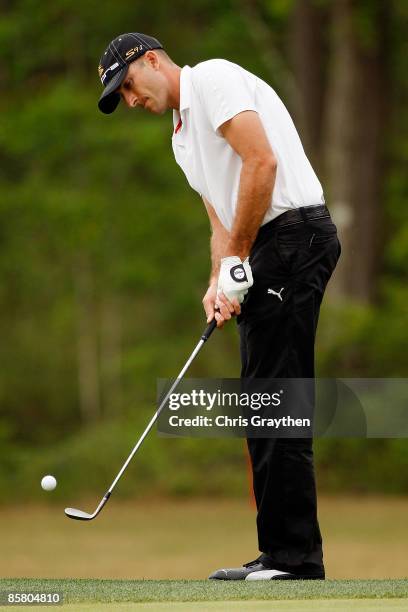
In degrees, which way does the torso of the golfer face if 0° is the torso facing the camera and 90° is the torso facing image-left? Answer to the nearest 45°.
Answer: approximately 90°
